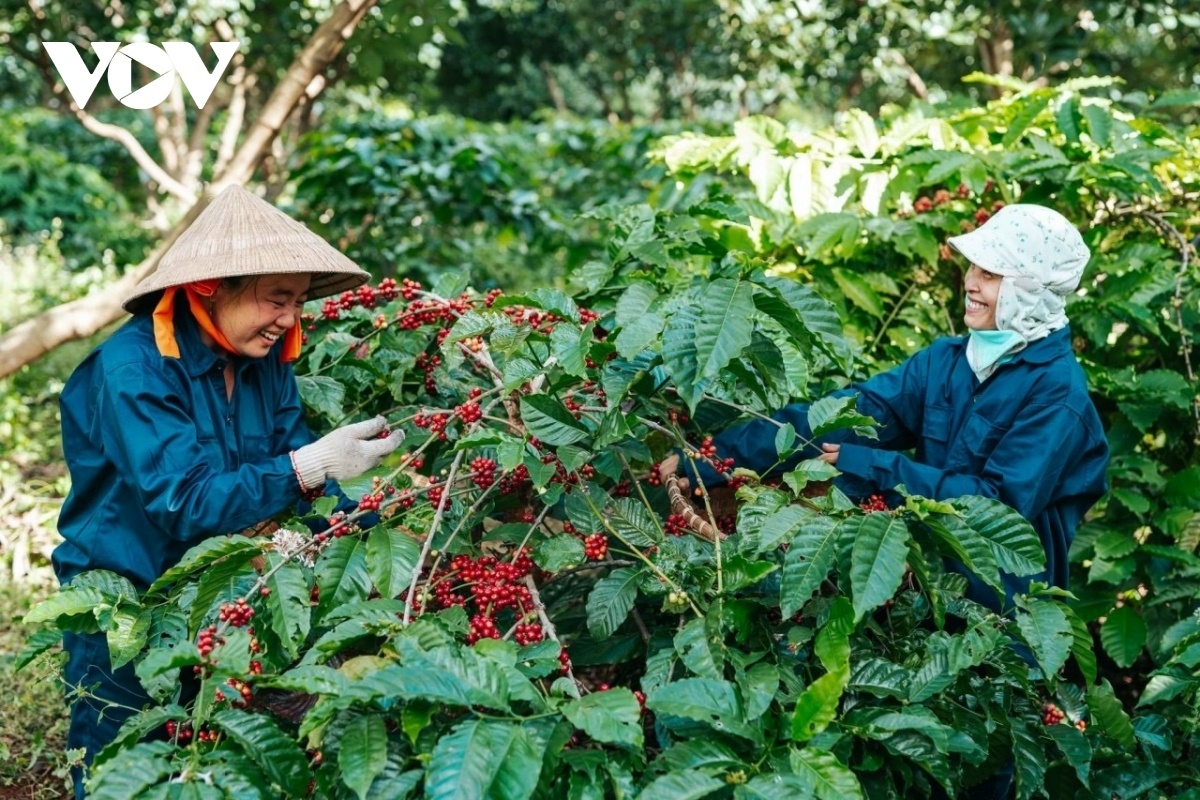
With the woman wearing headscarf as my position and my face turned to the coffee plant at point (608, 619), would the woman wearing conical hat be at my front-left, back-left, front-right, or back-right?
front-right

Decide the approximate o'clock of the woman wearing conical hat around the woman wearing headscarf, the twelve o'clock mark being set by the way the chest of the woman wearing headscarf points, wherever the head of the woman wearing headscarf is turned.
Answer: The woman wearing conical hat is roughly at 1 o'clock from the woman wearing headscarf.

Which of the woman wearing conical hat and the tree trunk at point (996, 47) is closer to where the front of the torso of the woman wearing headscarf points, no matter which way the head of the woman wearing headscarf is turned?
the woman wearing conical hat

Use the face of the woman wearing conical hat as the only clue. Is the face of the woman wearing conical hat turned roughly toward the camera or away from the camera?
toward the camera

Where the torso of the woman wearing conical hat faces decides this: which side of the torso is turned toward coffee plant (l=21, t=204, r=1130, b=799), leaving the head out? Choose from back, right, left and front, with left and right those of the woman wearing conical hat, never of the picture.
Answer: front

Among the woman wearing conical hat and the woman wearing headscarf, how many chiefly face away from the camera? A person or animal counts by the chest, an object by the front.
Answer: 0

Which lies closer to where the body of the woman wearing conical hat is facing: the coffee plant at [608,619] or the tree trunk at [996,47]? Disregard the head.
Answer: the coffee plant

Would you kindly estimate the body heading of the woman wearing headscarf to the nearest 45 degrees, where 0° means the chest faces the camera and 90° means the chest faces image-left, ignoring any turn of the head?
approximately 45°

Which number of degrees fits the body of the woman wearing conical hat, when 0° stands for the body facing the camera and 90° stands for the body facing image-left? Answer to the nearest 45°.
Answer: approximately 315°

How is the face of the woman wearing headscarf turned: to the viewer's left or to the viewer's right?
to the viewer's left

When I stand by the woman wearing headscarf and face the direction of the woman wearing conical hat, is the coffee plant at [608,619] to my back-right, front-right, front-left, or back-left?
front-left

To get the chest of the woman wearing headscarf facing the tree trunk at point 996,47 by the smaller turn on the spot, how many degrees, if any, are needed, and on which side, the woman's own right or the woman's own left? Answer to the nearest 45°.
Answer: approximately 135° to the woman's own right

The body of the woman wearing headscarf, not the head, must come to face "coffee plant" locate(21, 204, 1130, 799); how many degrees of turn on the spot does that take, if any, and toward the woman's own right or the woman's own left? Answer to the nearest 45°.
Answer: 0° — they already face it

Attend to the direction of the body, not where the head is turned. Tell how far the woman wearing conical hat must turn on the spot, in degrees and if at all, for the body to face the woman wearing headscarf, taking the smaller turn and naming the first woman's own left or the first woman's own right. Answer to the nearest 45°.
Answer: approximately 45° to the first woman's own left
